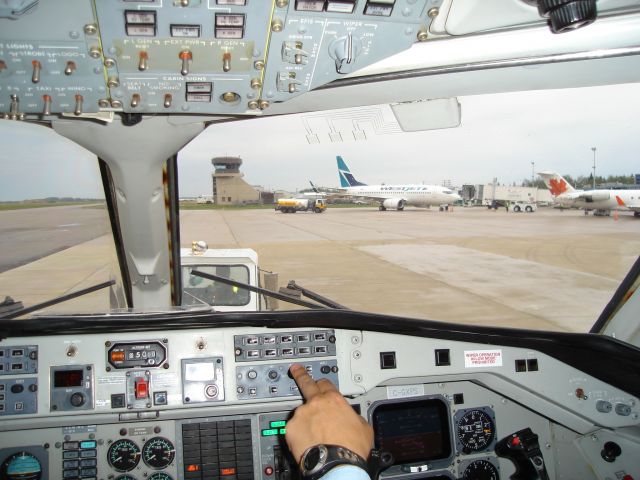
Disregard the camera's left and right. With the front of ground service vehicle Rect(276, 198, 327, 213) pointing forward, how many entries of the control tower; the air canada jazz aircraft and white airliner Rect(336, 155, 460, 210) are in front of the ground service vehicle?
2

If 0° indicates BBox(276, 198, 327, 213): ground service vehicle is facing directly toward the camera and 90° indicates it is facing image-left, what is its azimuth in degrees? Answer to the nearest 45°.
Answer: approximately 270°

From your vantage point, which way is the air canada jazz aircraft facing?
to the viewer's right

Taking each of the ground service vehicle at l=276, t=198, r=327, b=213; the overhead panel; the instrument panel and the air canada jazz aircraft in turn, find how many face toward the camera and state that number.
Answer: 2

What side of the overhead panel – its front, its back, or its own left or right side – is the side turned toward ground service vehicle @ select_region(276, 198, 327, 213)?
back

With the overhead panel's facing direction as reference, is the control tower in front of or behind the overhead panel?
behind

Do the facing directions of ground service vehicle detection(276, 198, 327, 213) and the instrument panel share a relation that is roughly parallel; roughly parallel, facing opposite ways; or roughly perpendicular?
roughly perpendicular

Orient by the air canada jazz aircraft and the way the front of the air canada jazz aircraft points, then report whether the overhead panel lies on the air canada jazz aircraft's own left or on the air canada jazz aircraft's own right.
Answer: on the air canada jazz aircraft's own right
